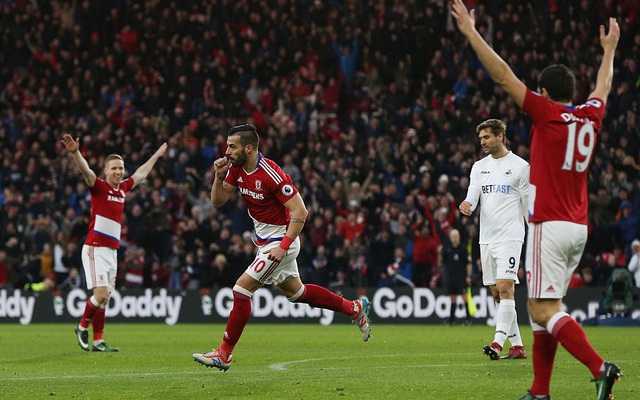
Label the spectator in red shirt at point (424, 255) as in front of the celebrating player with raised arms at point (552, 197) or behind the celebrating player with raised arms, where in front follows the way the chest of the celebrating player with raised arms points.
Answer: in front

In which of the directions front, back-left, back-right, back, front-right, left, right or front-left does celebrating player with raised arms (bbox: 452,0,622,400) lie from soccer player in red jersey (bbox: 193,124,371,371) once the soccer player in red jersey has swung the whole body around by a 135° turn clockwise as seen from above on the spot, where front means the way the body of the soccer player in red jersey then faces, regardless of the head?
back-right

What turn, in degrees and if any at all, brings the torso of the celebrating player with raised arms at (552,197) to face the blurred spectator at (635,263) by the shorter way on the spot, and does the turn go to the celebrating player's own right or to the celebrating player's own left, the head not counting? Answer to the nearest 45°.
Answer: approximately 45° to the celebrating player's own right

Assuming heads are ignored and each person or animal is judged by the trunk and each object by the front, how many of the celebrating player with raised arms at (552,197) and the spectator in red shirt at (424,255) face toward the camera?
1

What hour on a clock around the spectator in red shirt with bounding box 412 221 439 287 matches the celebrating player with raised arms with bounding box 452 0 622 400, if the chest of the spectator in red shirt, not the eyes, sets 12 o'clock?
The celebrating player with raised arms is roughly at 12 o'clock from the spectator in red shirt.

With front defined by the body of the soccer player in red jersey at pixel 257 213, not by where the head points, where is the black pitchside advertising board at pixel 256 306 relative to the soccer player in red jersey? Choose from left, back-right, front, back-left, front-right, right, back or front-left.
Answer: back-right

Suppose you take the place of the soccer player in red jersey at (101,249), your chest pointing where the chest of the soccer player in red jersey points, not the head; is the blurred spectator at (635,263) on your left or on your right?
on your left

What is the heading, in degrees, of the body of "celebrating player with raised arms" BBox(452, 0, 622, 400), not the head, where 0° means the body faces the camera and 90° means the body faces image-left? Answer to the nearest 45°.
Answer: approximately 135°

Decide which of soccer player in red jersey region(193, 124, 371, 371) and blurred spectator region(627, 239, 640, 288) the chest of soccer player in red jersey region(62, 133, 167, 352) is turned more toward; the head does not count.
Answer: the soccer player in red jersey

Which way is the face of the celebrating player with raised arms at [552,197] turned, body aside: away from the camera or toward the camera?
away from the camera

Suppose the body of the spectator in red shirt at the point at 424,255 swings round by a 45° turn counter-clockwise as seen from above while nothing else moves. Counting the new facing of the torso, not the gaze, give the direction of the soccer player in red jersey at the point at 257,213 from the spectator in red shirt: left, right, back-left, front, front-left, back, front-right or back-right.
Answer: front-right

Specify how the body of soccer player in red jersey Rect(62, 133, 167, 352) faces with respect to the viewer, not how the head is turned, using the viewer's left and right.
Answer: facing the viewer and to the right of the viewer

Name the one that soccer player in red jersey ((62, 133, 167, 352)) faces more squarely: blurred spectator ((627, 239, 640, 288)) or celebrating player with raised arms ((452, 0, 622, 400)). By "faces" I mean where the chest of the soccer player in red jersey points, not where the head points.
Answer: the celebrating player with raised arms

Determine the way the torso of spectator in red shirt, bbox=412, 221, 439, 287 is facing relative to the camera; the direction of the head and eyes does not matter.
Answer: toward the camera
